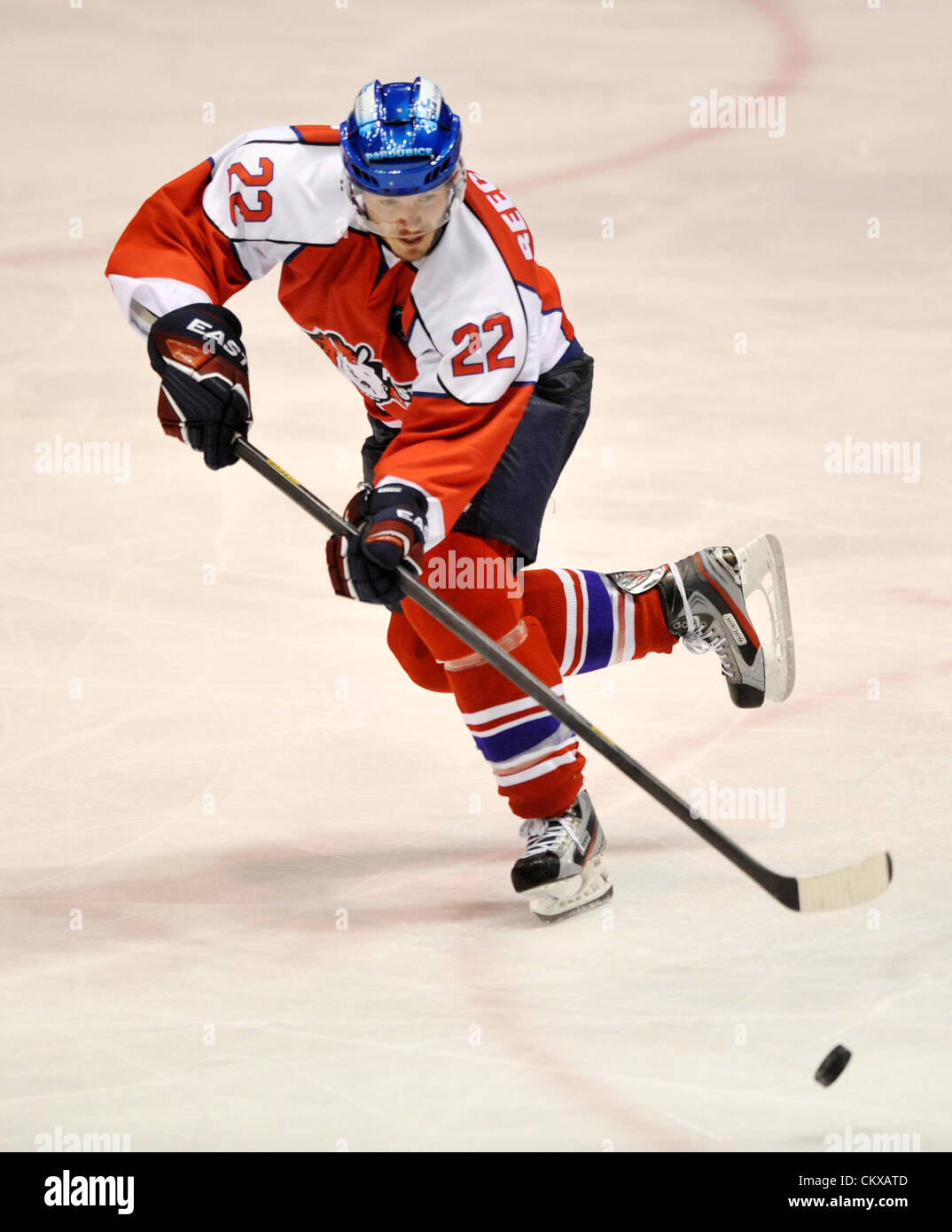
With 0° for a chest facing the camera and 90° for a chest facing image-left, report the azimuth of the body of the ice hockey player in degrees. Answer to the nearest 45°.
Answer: approximately 45°

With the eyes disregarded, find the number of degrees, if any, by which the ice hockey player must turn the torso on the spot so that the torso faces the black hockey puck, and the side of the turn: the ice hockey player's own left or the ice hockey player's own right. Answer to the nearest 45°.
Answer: approximately 90° to the ice hockey player's own left
